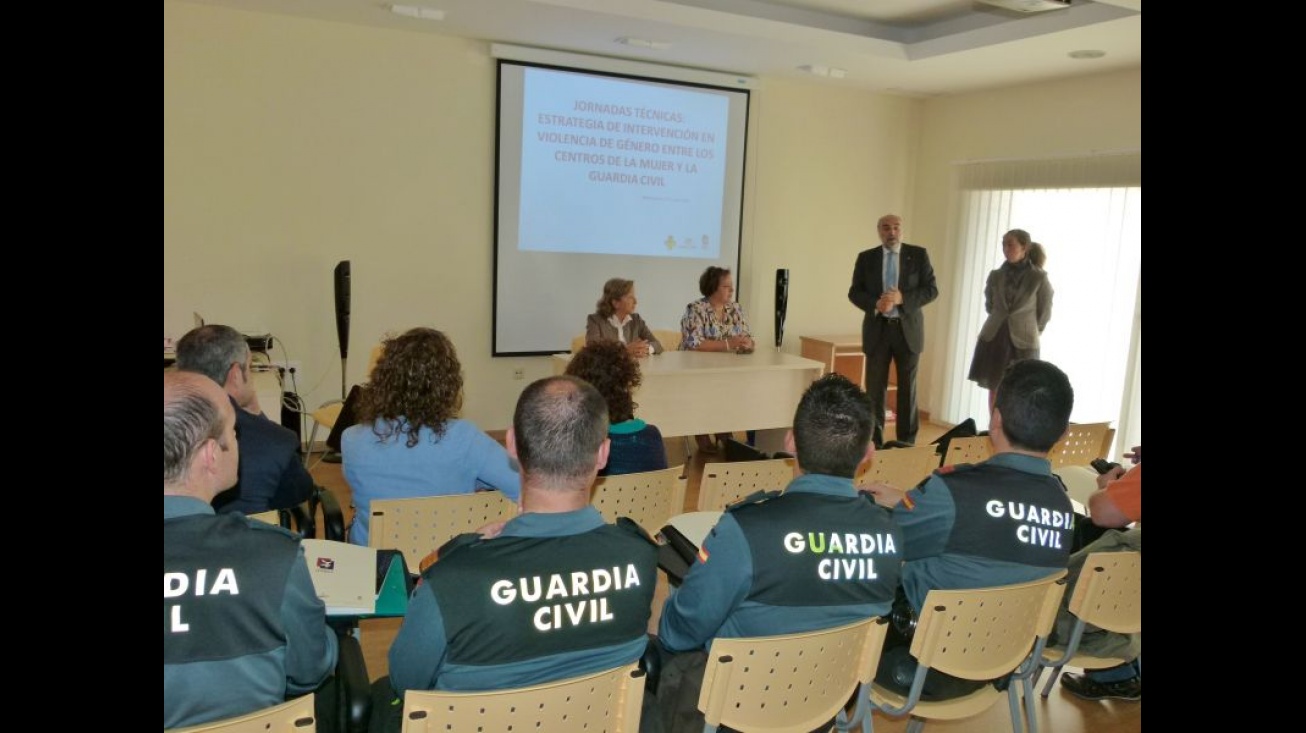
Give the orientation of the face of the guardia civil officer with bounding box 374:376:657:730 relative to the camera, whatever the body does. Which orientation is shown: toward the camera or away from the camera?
away from the camera

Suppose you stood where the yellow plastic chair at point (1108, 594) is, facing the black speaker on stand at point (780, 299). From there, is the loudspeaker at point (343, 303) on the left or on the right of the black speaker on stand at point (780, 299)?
left

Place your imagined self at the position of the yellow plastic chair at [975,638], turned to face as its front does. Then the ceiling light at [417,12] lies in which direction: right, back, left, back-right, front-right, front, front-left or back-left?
front

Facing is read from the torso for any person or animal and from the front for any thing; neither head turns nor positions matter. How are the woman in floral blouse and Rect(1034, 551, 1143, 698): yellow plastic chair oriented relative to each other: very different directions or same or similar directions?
very different directions

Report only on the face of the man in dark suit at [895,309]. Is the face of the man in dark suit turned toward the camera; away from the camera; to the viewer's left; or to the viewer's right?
toward the camera

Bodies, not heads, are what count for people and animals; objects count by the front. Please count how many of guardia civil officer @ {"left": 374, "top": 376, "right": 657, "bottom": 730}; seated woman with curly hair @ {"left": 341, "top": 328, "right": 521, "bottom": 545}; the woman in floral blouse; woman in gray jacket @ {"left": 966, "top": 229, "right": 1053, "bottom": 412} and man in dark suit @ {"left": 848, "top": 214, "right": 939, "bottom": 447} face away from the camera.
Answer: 2

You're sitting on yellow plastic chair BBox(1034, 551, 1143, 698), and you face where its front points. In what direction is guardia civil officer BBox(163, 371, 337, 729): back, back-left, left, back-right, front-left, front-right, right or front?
left

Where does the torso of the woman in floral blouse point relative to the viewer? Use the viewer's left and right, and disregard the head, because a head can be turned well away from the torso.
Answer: facing the viewer and to the right of the viewer

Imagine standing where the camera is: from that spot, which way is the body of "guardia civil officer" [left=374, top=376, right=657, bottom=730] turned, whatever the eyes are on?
away from the camera

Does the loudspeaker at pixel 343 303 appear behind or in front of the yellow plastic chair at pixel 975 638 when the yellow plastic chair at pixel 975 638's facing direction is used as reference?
in front

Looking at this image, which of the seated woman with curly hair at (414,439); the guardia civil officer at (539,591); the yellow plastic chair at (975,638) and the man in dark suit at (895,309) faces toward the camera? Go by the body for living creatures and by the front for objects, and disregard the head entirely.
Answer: the man in dark suit

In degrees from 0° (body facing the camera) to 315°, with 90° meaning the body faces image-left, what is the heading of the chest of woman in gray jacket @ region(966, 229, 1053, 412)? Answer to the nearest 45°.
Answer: approximately 45°

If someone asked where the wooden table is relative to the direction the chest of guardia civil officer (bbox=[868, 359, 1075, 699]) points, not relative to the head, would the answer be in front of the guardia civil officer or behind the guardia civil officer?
in front

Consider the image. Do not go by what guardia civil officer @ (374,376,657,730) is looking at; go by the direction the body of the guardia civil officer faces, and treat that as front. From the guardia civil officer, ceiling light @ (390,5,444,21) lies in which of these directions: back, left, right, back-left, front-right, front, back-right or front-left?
front

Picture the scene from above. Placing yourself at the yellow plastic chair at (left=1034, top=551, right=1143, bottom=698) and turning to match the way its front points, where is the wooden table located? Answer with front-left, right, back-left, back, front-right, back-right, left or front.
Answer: front

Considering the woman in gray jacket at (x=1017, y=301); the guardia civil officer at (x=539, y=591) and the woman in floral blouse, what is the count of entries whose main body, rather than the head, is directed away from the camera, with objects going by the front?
1

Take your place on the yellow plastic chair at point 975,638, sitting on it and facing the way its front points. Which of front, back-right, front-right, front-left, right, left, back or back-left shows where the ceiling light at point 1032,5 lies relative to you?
front-right
